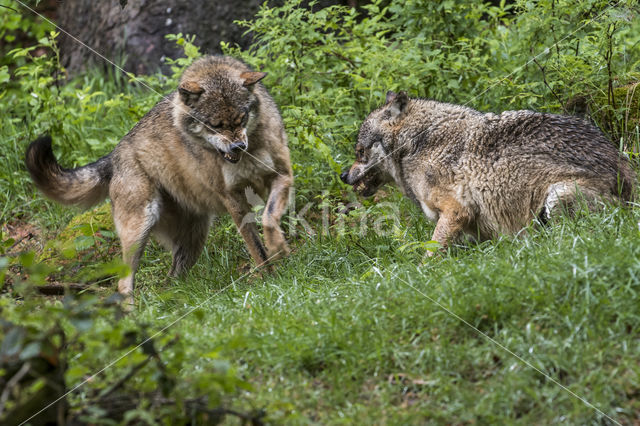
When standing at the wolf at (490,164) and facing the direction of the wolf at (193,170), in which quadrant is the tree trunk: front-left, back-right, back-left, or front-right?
front-right

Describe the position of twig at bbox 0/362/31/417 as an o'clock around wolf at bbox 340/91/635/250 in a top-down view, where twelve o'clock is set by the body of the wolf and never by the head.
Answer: The twig is roughly at 10 o'clock from the wolf.

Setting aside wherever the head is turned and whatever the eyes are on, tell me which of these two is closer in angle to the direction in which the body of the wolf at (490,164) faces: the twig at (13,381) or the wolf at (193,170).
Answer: the wolf

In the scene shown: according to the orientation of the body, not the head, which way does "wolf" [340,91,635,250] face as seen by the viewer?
to the viewer's left

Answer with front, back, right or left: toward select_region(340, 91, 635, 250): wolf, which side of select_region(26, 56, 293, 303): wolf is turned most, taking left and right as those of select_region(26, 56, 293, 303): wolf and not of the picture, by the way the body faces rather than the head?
front

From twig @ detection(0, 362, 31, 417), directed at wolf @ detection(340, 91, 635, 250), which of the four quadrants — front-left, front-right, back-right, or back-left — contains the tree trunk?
front-left

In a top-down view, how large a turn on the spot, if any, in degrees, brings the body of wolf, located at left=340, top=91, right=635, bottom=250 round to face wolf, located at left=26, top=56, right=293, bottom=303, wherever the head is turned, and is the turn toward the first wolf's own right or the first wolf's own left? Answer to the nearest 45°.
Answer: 0° — it already faces it

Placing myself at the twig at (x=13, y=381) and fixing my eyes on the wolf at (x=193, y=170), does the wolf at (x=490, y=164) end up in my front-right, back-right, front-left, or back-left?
front-right

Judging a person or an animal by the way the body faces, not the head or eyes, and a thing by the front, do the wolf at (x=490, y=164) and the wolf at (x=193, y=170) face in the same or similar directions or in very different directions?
very different directions

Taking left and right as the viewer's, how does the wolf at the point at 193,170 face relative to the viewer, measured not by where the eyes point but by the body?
facing the viewer and to the right of the viewer

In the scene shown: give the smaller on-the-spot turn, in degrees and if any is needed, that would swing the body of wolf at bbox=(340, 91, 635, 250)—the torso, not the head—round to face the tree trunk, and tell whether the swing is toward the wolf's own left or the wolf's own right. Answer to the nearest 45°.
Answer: approximately 45° to the wolf's own right

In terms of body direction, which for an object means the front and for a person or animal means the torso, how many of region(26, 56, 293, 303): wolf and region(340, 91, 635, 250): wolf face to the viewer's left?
1
